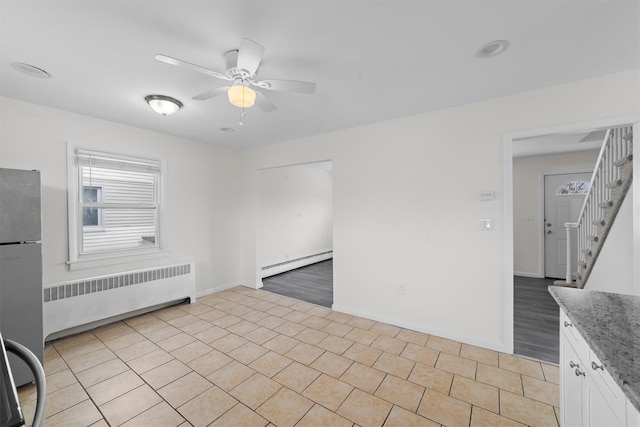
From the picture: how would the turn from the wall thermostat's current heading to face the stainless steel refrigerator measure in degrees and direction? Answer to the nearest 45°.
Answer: approximately 45° to its right

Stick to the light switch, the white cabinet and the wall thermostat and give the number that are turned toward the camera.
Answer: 2

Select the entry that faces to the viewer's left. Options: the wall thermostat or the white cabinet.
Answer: the white cabinet

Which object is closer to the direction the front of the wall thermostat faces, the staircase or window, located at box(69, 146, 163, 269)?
the window

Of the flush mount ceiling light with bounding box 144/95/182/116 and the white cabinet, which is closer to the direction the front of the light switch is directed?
the white cabinet

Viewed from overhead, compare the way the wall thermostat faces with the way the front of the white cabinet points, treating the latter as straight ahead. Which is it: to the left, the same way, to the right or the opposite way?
to the left

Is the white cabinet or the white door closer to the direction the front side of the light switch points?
the white cabinet

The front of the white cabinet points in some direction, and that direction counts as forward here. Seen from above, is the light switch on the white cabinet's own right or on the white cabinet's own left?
on the white cabinet's own right

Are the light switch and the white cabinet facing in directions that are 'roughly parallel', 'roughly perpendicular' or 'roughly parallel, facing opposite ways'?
roughly perpendicular

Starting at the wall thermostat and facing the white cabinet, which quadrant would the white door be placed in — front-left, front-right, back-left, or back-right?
back-left
